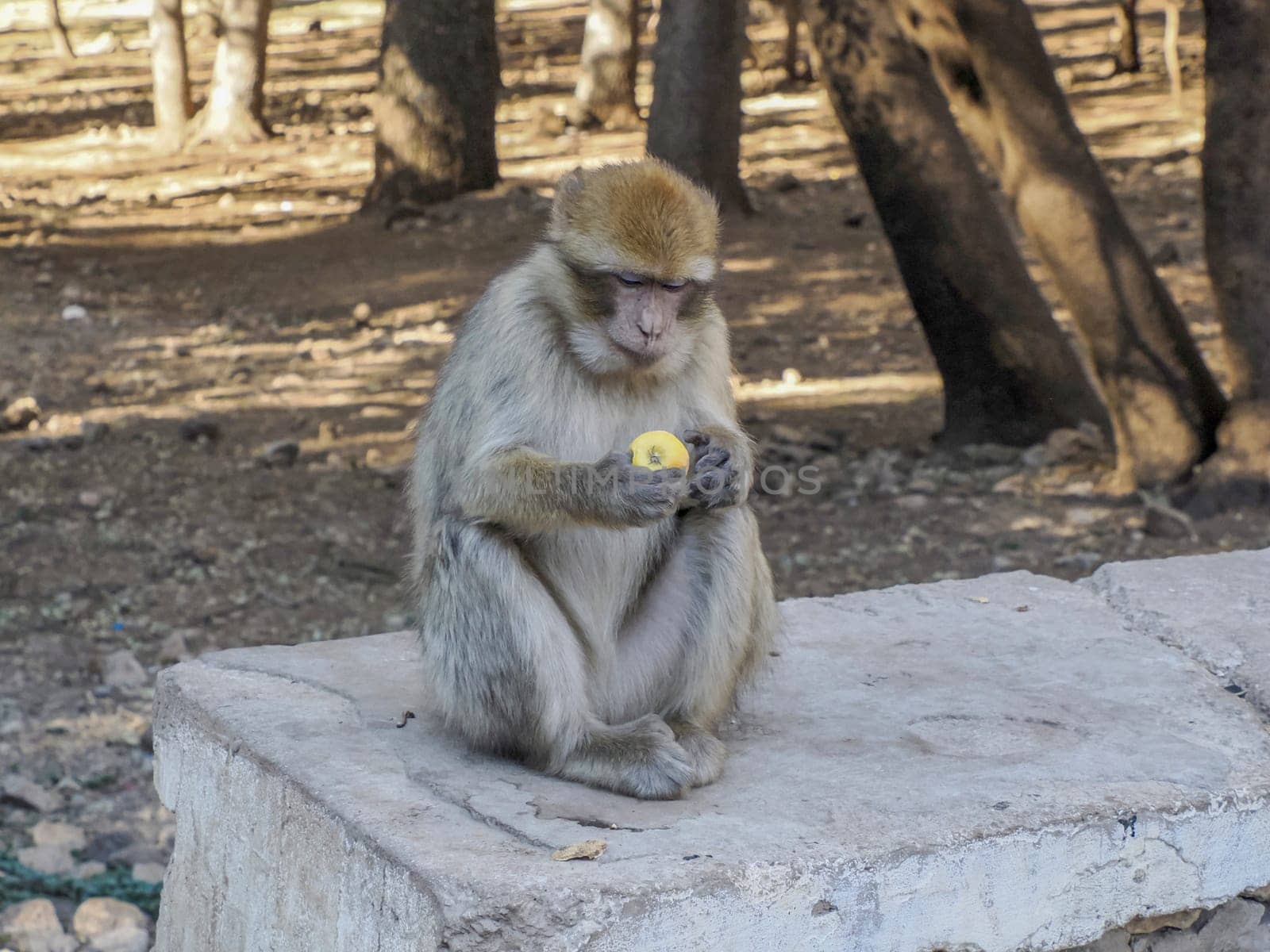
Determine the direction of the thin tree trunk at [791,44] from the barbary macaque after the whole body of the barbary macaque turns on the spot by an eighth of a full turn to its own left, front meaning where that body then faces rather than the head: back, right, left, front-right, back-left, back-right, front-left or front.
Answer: left

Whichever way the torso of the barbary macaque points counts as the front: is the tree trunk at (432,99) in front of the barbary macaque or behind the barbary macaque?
behind

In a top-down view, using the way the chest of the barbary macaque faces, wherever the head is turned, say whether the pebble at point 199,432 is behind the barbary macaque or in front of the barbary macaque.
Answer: behind

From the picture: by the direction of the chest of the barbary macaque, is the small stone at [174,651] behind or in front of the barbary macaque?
behind

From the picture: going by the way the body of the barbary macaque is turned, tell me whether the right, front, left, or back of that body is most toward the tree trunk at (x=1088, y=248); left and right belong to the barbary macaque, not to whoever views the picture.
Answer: left

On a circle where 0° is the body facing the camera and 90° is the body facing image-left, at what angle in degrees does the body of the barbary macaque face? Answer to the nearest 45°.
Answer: approximately 315°

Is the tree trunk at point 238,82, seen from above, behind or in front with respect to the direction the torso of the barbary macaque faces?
behind
